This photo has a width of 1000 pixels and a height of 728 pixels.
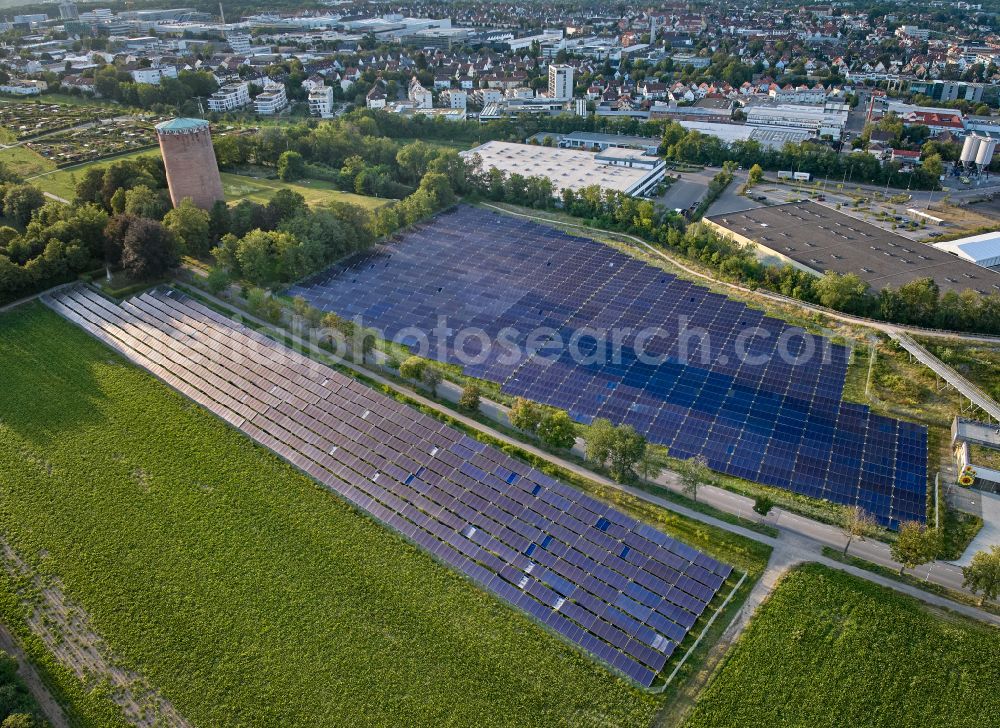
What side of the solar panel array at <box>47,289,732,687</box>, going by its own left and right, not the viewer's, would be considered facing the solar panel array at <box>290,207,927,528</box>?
back

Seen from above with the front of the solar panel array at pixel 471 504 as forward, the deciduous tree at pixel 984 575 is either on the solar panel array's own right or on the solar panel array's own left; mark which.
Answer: on the solar panel array's own left

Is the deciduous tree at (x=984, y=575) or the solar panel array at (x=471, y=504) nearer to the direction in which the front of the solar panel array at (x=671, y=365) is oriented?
the solar panel array

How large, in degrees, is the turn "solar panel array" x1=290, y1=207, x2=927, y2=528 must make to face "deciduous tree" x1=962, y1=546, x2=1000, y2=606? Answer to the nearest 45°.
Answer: approximately 90° to its left

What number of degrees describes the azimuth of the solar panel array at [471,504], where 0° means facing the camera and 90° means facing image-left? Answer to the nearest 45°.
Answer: approximately 45°

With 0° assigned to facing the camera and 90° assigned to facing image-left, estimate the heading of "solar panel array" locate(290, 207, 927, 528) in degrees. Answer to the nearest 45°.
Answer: approximately 45°
